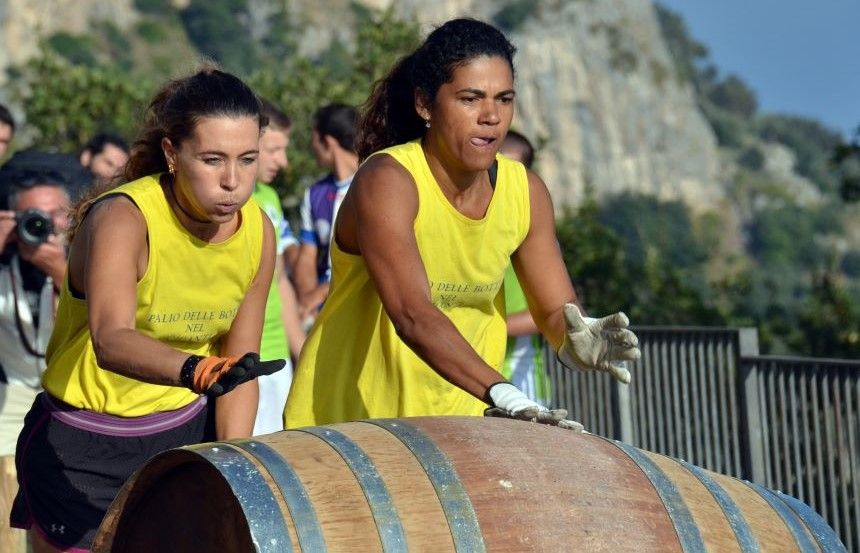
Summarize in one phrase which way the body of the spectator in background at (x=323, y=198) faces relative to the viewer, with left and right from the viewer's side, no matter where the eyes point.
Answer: facing away from the viewer and to the left of the viewer

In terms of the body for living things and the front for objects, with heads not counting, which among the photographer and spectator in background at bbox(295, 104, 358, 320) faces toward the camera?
the photographer

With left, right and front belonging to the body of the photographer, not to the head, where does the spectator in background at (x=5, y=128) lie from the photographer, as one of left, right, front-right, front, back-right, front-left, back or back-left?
back

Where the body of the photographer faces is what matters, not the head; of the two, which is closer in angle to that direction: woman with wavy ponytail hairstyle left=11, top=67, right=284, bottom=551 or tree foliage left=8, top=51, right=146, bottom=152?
the woman with wavy ponytail hairstyle

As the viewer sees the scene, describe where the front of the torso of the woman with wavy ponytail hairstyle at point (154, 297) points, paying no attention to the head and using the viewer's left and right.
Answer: facing the viewer and to the right of the viewer

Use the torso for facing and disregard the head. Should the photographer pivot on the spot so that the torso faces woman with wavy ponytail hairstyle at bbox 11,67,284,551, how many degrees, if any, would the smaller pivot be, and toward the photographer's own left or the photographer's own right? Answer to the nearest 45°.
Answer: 0° — they already face them

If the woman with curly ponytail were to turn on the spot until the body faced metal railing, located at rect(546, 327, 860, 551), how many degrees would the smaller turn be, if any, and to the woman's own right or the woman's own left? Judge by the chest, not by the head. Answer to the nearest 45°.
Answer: approximately 90° to the woman's own left

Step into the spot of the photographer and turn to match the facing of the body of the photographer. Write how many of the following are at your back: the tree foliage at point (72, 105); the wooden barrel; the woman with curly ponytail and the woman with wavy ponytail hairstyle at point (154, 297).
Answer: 1

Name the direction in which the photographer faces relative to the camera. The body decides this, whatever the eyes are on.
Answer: toward the camera

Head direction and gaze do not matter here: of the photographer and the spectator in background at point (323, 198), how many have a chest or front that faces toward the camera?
1

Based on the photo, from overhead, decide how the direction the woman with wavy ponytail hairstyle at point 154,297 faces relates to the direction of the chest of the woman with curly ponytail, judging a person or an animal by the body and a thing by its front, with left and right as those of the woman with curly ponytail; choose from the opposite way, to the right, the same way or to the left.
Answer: the same way
